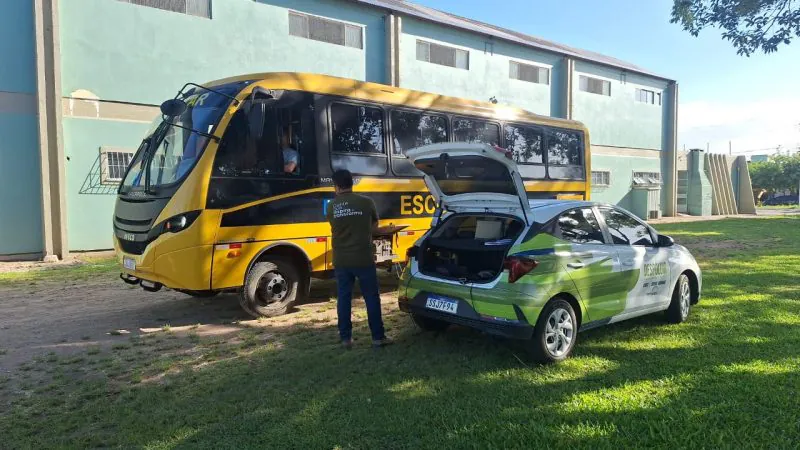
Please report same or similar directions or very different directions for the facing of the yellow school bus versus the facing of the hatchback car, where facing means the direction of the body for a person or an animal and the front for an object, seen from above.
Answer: very different directions

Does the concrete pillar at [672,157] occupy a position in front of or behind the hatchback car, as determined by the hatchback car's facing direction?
in front

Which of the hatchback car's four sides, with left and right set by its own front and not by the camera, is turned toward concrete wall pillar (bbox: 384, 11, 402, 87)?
left

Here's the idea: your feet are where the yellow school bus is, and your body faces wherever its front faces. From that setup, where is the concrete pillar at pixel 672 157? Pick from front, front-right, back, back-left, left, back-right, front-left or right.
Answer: back

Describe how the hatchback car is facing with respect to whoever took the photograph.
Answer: facing away from the viewer and to the right of the viewer

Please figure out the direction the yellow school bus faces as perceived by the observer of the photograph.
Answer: facing the viewer and to the left of the viewer

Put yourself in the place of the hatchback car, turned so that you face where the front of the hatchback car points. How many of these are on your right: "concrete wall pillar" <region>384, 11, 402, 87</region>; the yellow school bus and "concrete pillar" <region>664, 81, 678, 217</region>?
0

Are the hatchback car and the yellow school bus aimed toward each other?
no

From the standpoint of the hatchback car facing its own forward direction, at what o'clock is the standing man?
The standing man is roughly at 7 o'clock from the hatchback car.

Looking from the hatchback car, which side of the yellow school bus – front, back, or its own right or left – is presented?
left
